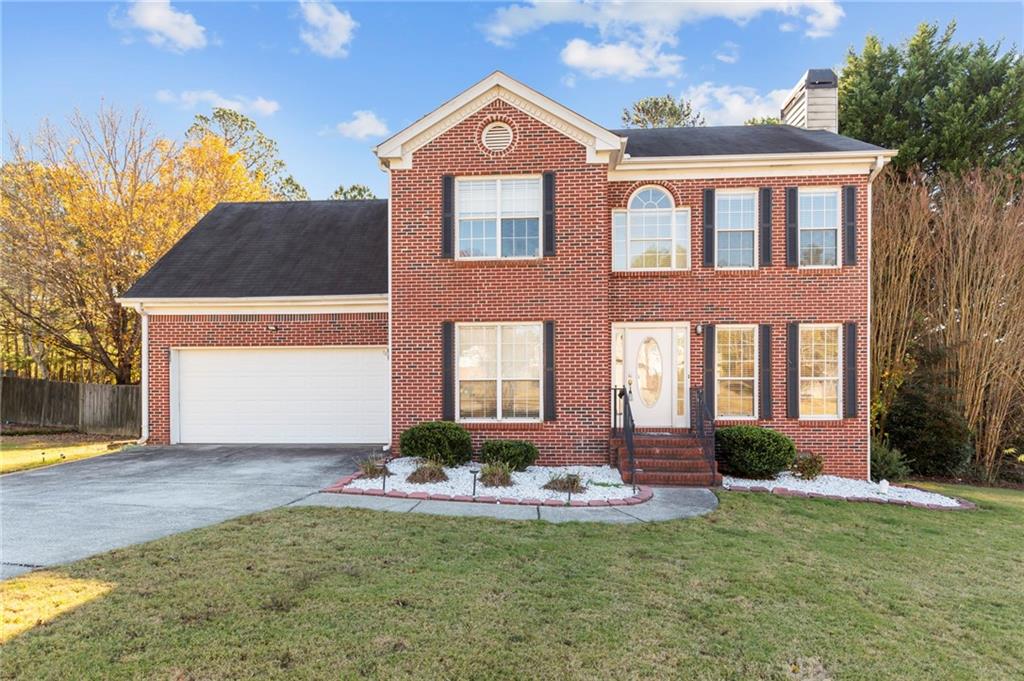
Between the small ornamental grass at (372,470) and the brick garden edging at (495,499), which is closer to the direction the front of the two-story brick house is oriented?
the brick garden edging

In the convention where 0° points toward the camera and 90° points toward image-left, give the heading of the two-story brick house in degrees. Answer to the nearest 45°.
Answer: approximately 0°
